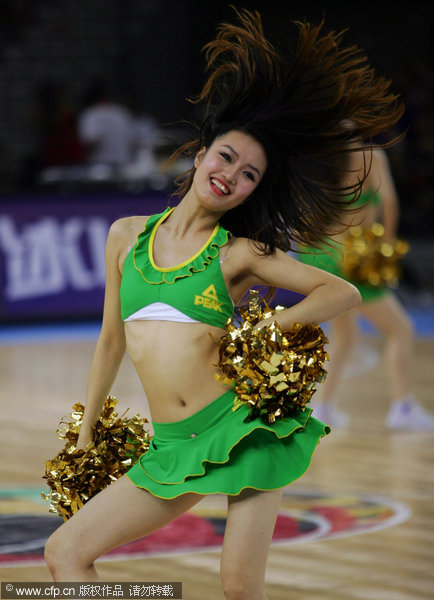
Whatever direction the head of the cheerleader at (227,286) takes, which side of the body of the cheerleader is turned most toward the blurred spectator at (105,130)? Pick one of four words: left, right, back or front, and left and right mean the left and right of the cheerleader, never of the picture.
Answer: back

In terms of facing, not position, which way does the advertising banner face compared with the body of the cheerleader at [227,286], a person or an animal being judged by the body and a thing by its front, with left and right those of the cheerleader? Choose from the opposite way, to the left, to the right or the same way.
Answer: the same way

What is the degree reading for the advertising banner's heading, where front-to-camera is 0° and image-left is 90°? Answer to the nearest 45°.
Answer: approximately 0°

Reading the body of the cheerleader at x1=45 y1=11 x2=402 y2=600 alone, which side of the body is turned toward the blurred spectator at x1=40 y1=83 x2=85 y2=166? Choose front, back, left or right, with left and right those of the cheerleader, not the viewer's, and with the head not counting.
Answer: back

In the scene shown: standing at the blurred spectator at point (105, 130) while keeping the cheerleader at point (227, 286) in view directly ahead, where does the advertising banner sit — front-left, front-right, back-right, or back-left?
front-right

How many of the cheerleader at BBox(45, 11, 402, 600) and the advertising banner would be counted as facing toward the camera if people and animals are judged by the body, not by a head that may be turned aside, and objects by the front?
2

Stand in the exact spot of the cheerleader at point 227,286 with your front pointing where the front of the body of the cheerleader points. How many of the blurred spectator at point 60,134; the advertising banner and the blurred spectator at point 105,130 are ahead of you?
0

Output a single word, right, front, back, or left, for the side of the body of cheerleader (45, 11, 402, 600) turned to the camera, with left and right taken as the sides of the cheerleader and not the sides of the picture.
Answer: front

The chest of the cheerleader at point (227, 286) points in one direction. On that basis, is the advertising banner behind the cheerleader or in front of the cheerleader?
behind

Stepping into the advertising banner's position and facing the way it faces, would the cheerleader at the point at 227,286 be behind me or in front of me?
in front
